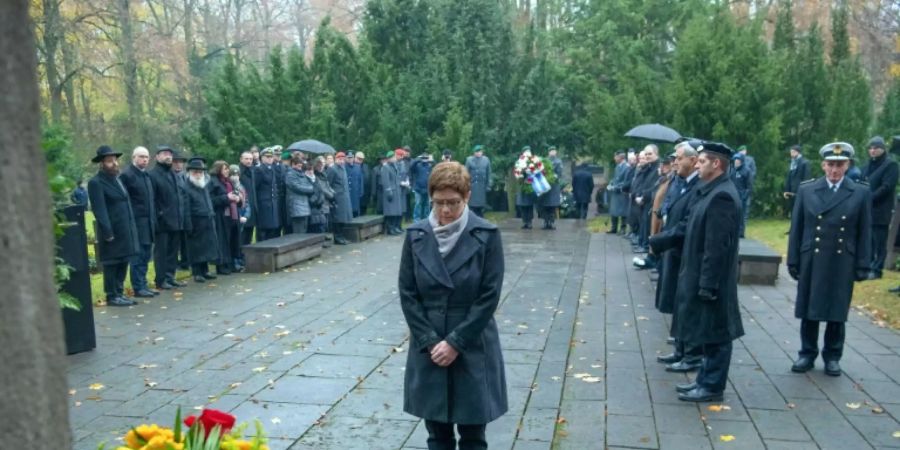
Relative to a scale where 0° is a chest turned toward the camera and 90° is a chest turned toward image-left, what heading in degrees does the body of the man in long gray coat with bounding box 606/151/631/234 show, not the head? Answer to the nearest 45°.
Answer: approximately 90°

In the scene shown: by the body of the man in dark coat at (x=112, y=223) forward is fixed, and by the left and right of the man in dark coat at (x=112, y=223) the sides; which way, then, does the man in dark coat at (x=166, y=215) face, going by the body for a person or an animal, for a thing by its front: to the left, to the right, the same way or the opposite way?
the same way

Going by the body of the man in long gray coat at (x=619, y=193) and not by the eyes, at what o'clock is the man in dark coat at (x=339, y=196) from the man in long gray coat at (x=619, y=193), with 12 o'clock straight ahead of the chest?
the man in dark coat at (x=339, y=196) is roughly at 11 o'clock from the man in long gray coat at (x=619, y=193).

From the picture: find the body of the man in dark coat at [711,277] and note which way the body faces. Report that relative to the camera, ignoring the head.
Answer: to the viewer's left

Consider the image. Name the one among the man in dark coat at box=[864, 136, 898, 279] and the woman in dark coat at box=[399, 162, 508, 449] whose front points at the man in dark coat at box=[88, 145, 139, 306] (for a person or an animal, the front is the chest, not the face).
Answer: the man in dark coat at box=[864, 136, 898, 279]

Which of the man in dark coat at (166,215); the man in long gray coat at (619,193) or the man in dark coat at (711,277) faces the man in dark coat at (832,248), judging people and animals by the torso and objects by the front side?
the man in dark coat at (166,215)

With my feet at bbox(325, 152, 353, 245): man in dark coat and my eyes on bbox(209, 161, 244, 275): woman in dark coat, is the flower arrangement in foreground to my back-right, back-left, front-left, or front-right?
front-left

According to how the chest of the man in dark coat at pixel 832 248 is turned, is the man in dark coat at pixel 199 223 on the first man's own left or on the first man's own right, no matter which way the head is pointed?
on the first man's own right

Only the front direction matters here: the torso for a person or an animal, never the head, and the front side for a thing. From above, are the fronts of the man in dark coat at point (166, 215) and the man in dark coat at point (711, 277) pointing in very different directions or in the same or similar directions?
very different directions

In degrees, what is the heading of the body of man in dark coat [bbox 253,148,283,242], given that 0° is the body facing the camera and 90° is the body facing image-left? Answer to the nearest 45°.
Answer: approximately 315°

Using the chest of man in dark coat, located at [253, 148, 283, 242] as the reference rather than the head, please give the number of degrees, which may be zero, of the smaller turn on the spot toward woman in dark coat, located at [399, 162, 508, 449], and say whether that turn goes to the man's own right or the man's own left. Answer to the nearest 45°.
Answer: approximately 45° to the man's own right

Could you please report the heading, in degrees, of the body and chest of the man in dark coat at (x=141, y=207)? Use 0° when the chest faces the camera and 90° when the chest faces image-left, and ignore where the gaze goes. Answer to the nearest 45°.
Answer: approximately 315°

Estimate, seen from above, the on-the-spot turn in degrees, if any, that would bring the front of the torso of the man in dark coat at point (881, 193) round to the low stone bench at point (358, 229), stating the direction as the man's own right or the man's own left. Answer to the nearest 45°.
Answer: approximately 45° to the man's own right

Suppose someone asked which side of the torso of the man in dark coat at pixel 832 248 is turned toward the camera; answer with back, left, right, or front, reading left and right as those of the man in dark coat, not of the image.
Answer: front

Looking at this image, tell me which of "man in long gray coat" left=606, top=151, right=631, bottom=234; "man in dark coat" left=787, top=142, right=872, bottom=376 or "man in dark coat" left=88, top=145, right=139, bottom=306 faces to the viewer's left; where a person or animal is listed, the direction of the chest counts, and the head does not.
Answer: "man in long gray coat" left=606, top=151, right=631, bottom=234

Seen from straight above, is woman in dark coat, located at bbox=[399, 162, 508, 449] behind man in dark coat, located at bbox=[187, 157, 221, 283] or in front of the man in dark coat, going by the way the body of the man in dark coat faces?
in front

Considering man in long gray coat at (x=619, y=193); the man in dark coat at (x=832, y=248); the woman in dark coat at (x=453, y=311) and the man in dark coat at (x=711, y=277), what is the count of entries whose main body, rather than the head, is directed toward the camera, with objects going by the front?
2

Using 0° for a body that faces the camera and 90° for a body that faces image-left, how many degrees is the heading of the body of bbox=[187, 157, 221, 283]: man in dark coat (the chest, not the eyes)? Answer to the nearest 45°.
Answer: approximately 315°

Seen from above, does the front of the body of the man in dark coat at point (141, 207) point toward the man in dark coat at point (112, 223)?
no

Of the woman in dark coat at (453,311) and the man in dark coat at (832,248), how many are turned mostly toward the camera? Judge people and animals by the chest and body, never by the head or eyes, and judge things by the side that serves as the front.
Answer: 2
